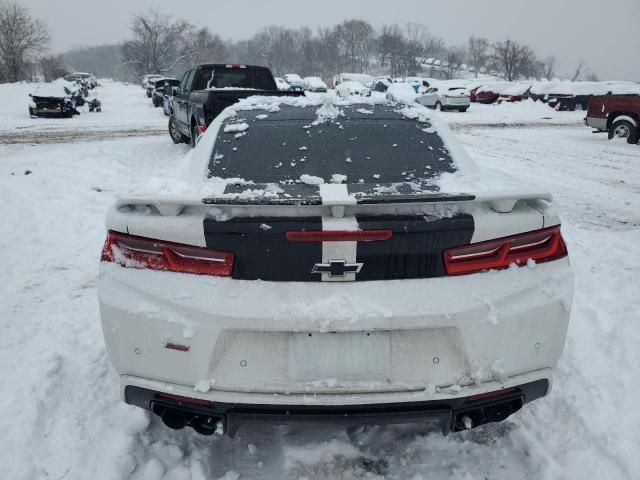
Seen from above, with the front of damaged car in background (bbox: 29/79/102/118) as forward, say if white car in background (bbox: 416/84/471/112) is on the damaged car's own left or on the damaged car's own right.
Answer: on the damaged car's own left

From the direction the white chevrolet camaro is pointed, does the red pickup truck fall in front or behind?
in front

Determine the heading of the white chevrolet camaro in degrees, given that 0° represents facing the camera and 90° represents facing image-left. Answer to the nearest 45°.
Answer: approximately 180°

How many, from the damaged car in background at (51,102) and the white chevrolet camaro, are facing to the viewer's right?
0

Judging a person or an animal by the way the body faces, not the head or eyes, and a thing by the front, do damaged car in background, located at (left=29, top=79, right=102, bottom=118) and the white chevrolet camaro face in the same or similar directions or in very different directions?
very different directions

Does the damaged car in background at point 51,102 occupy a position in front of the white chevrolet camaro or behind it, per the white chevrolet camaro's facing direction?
in front

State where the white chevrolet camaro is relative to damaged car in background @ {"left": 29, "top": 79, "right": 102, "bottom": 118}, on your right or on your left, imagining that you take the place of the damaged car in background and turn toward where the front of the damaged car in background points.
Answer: on your left

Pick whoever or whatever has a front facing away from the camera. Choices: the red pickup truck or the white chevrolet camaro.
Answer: the white chevrolet camaro

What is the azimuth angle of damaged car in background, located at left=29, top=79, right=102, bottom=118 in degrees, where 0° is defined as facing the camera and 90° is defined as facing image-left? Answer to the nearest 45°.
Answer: approximately 45°
